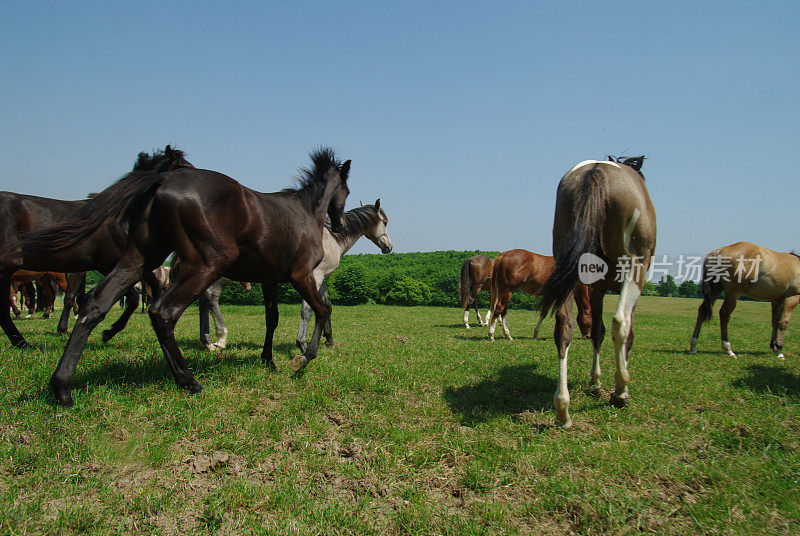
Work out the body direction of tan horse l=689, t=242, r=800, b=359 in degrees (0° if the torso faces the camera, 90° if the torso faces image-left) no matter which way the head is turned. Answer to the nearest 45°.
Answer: approximately 270°

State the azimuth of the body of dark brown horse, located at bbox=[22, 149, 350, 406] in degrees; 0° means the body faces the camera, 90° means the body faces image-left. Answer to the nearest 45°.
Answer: approximately 225°

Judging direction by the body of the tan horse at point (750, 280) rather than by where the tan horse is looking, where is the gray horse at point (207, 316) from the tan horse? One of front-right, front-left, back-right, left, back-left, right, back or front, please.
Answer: back-right

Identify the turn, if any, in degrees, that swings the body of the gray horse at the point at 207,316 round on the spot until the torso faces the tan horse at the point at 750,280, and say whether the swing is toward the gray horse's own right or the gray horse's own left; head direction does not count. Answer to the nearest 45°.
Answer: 0° — it already faces it

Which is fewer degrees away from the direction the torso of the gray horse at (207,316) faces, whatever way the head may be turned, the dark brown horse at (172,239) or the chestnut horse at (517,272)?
the chestnut horse

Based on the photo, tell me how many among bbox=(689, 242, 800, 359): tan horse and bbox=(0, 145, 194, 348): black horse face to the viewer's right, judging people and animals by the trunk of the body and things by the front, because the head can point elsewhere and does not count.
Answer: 2

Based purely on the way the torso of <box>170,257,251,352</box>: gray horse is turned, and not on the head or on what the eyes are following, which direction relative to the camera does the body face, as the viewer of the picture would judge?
to the viewer's right

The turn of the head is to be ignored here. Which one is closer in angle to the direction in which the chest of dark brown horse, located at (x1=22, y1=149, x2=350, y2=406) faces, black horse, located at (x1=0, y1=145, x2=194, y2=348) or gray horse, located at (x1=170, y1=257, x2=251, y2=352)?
the gray horse

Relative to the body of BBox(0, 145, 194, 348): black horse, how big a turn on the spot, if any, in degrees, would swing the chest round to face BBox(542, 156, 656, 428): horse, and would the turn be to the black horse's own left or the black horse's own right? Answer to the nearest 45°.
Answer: approximately 45° to the black horse's own right

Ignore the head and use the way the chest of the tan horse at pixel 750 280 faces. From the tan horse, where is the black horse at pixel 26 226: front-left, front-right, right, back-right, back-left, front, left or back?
back-right

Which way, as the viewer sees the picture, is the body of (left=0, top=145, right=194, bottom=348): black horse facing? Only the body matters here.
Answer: to the viewer's right

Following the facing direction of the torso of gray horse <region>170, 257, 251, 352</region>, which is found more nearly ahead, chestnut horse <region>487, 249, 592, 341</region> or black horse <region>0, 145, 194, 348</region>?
the chestnut horse
